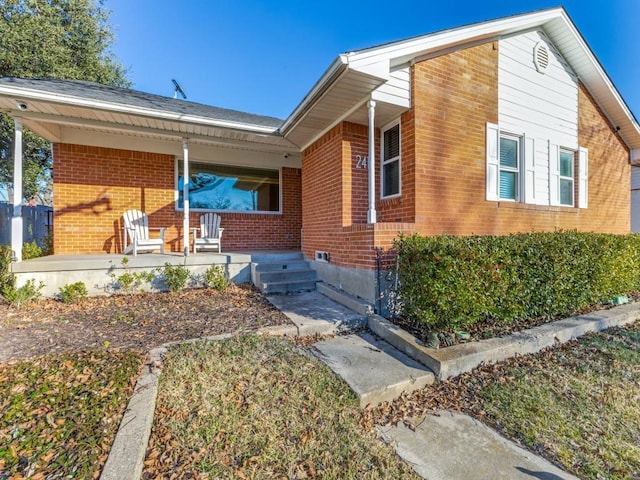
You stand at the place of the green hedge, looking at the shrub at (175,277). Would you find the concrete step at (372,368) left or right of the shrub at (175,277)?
left

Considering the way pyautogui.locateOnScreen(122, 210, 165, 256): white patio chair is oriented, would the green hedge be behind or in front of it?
in front

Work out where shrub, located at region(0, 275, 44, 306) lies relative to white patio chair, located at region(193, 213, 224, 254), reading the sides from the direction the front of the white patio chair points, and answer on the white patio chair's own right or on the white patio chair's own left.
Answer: on the white patio chair's own right

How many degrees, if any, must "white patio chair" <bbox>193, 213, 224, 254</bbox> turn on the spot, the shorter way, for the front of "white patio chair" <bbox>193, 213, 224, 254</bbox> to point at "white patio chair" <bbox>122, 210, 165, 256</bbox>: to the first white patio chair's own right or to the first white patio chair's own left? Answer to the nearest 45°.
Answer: approximately 90° to the first white patio chair's own right

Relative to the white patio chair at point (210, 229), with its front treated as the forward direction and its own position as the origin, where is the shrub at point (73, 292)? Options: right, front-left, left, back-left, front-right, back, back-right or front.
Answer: front-right

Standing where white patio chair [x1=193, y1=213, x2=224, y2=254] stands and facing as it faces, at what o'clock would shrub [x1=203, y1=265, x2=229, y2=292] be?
The shrub is roughly at 12 o'clock from the white patio chair.

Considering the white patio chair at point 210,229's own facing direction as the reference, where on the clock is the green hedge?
The green hedge is roughly at 11 o'clock from the white patio chair.

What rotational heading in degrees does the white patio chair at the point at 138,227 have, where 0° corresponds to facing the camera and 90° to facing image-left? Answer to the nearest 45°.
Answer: approximately 315°

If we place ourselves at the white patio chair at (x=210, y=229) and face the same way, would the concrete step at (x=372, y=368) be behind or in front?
in front

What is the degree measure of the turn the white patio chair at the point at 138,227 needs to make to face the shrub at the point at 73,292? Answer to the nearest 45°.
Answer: approximately 90° to its right

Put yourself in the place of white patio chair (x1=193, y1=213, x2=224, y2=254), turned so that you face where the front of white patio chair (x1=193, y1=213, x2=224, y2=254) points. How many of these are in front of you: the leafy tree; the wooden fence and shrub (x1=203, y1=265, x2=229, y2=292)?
1
